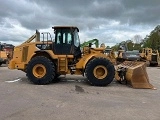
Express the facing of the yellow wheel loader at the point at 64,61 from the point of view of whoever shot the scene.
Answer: facing to the right of the viewer
